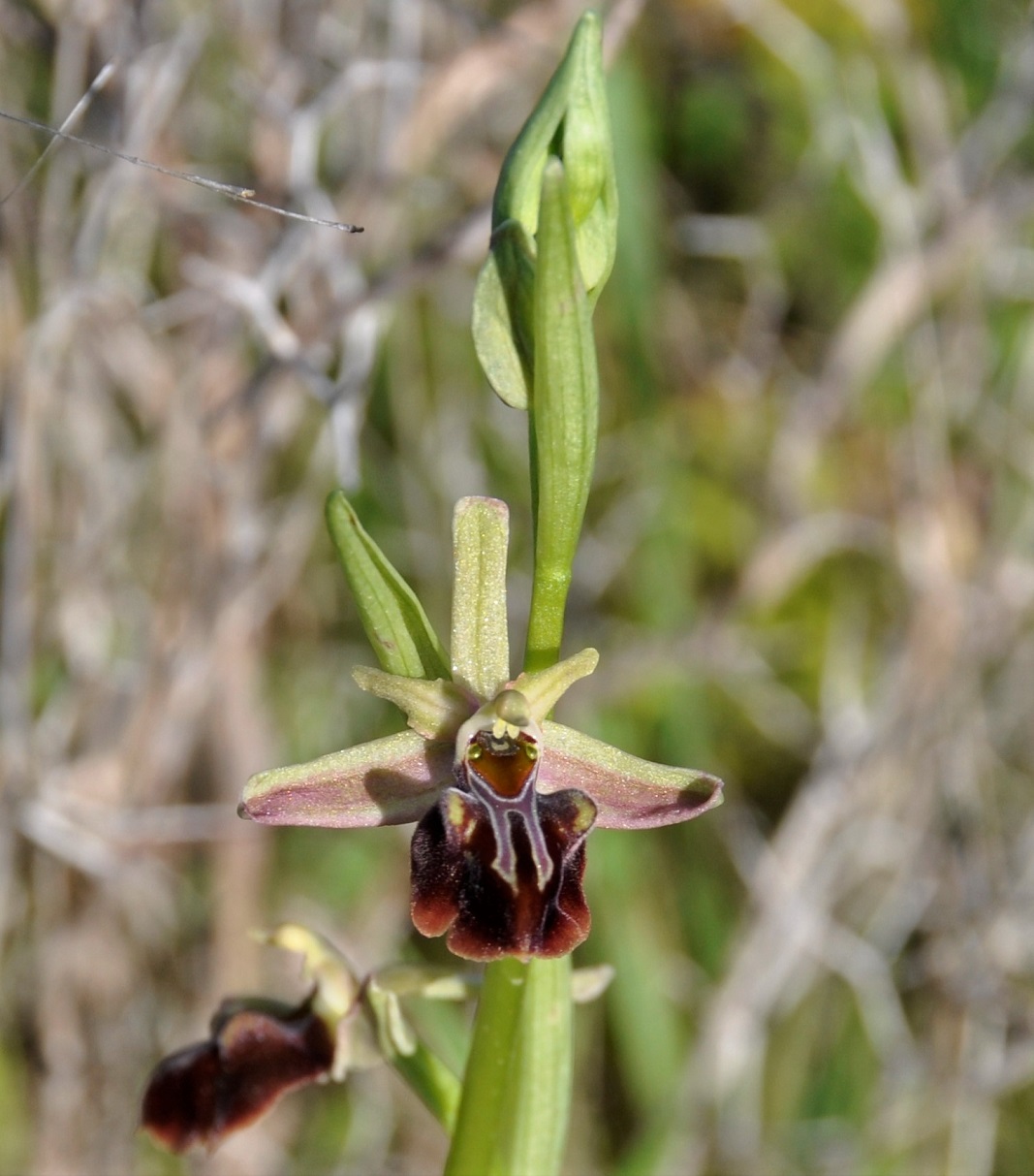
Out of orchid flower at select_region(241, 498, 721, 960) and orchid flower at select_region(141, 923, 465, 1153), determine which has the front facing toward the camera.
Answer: orchid flower at select_region(241, 498, 721, 960)

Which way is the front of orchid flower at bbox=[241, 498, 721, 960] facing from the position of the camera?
facing the viewer

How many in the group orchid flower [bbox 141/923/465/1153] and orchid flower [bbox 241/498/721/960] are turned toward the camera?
1

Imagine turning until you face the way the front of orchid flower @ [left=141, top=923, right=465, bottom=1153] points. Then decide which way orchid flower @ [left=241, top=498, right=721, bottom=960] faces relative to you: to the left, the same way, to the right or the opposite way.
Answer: to the left

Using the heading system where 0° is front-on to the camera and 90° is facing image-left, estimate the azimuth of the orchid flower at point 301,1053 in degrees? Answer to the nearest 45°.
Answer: approximately 90°
